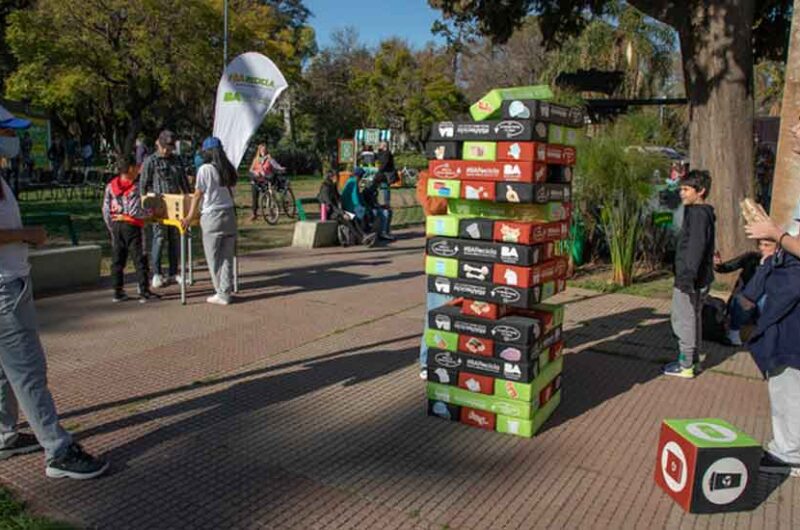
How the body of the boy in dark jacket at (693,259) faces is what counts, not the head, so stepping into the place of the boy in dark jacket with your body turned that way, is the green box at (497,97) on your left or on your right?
on your left

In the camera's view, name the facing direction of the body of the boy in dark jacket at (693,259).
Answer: to the viewer's left

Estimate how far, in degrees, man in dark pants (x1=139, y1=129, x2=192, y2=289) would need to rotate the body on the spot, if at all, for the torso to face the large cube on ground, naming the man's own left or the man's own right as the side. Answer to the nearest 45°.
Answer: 0° — they already face it

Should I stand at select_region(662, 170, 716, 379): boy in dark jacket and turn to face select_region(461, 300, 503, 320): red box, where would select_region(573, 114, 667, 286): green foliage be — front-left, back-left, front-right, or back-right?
back-right

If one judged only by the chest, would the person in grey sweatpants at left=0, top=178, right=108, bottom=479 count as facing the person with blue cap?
no

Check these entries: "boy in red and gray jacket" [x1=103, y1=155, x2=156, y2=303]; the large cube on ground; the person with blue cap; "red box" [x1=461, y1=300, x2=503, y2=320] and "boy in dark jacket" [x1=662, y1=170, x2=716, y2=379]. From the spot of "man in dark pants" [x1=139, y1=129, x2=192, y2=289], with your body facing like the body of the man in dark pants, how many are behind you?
0

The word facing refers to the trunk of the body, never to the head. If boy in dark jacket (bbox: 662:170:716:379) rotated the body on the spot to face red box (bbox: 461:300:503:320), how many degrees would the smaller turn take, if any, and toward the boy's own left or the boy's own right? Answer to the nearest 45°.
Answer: approximately 45° to the boy's own left

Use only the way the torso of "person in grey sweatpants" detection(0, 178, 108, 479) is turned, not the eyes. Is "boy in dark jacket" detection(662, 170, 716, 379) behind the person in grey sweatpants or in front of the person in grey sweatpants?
in front

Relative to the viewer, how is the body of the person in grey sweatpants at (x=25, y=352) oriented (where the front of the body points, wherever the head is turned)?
to the viewer's right

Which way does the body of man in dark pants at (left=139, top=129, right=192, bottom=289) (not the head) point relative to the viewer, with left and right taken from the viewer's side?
facing the viewer

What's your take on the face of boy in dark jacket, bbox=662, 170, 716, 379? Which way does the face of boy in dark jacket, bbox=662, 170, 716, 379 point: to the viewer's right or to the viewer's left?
to the viewer's left

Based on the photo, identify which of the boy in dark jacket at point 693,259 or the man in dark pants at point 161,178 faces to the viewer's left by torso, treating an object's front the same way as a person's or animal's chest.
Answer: the boy in dark jacket

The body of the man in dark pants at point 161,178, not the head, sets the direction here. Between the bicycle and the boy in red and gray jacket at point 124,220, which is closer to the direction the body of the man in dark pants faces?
the boy in red and gray jacket

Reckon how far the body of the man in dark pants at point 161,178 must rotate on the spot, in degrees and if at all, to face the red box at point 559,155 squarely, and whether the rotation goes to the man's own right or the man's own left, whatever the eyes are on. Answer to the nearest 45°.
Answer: approximately 45° to the man's own left

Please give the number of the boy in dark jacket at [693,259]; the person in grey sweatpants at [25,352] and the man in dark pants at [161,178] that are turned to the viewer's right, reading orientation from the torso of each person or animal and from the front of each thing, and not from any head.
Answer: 1

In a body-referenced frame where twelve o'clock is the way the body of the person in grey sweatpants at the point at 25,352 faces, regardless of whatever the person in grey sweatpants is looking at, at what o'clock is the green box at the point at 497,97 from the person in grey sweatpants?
The green box is roughly at 12 o'clock from the person in grey sweatpants.

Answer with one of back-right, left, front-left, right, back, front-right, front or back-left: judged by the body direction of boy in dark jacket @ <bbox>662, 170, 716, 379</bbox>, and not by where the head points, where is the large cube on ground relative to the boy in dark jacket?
left
